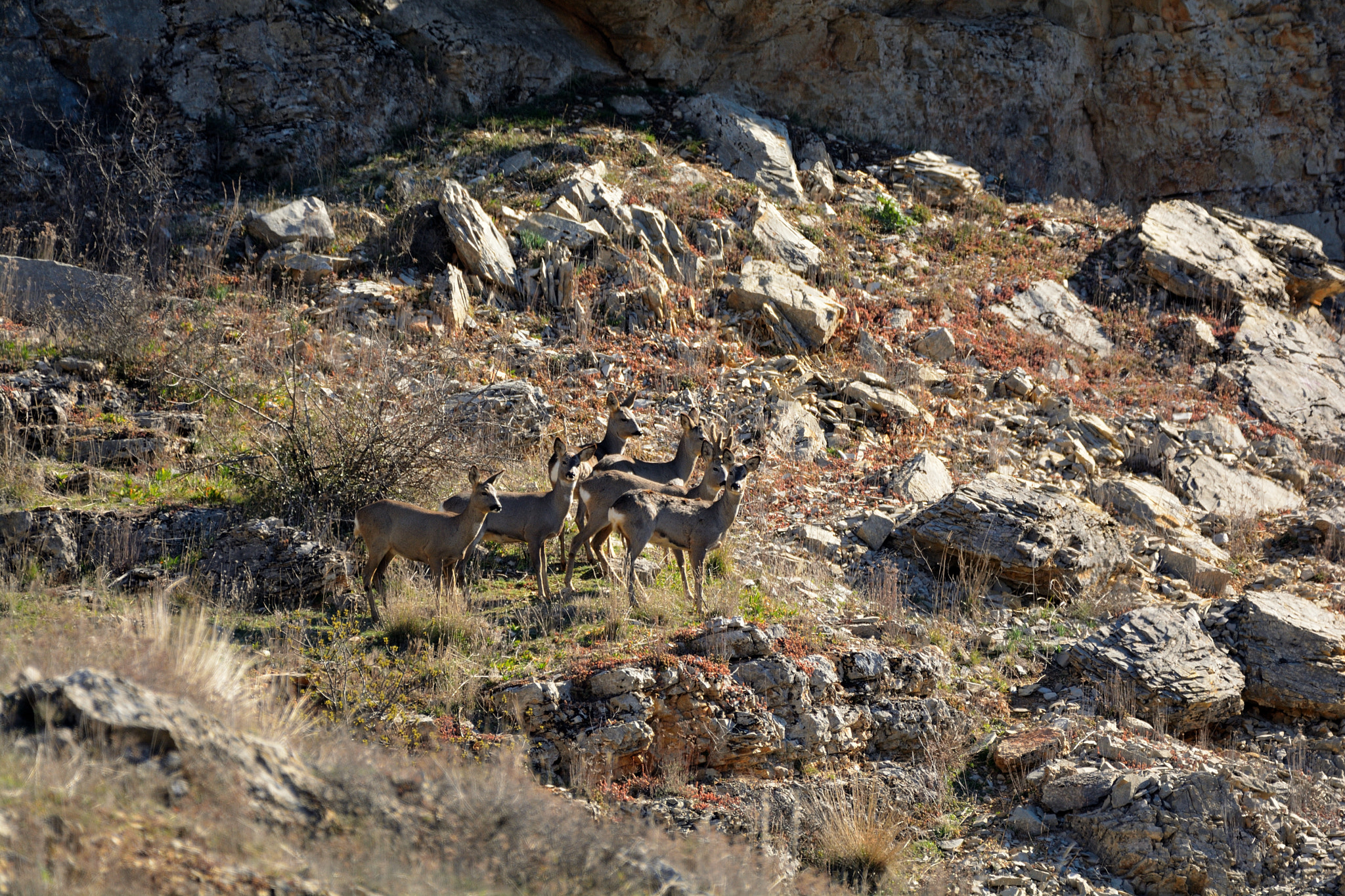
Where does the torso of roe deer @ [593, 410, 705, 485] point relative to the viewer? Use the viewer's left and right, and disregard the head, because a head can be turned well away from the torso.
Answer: facing to the right of the viewer

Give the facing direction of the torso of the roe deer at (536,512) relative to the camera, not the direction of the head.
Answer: to the viewer's right

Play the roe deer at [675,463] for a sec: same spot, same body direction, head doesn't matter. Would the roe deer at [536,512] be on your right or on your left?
on your right

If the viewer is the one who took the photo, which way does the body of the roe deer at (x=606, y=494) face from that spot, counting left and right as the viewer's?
facing to the right of the viewer

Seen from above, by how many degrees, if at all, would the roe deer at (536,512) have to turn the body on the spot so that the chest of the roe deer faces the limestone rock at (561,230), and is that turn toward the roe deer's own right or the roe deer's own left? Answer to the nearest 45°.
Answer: approximately 90° to the roe deer's own left

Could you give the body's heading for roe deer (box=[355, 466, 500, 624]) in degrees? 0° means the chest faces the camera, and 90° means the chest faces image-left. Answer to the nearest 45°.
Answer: approximately 270°

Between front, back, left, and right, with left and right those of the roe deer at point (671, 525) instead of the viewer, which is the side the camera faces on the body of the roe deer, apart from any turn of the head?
right

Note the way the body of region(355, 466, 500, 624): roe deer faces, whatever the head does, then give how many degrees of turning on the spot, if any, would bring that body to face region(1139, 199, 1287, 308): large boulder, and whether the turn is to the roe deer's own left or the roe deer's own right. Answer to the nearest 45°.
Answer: approximately 45° to the roe deer's own left

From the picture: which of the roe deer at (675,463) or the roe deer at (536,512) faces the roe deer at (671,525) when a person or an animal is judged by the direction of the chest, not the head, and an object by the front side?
the roe deer at (536,512)
